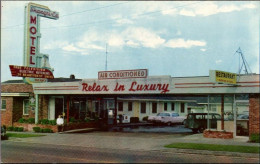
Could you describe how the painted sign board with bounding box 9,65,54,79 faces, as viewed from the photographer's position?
facing the viewer

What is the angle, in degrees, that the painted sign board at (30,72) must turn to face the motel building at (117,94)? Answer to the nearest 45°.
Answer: approximately 45° to its left

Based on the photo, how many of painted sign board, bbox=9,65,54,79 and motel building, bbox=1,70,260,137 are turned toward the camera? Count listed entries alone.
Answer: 2

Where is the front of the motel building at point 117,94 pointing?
toward the camera

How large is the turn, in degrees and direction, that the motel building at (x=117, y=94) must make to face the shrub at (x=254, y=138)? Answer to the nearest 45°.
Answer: approximately 45° to its left
